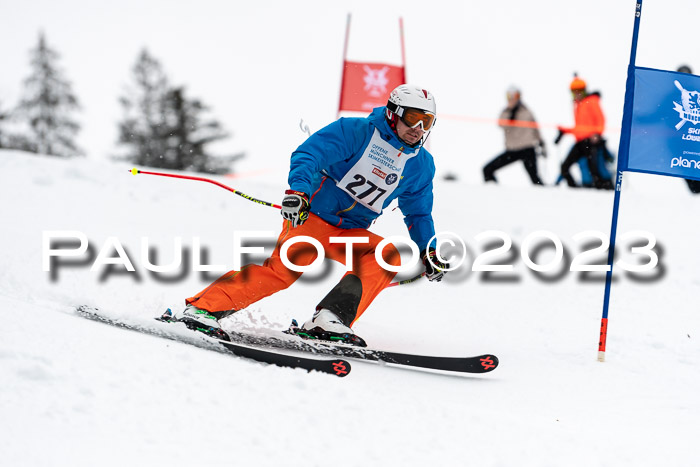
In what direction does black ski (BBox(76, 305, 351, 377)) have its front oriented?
to the viewer's right

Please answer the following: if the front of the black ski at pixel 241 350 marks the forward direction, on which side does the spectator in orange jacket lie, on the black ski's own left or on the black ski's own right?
on the black ski's own left

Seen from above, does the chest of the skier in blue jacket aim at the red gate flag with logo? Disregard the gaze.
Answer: no

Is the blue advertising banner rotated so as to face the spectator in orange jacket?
no

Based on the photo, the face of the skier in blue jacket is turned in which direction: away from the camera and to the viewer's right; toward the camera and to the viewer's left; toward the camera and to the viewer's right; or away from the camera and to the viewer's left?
toward the camera and to the viewer's right

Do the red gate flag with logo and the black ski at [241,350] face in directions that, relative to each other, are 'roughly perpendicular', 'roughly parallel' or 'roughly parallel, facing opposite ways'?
roughly perpendicular

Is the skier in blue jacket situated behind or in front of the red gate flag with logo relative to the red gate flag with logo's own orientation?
in front

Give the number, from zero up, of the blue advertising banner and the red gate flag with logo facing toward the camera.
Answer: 2

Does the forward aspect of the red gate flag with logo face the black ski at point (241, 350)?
yes

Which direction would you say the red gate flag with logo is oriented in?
toward the camera

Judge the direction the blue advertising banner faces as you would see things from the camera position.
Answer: facing the viewer

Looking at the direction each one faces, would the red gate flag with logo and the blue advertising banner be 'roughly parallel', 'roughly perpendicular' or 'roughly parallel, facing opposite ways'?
roughly parallel

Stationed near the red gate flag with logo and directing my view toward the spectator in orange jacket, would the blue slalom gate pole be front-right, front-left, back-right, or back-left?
front-right

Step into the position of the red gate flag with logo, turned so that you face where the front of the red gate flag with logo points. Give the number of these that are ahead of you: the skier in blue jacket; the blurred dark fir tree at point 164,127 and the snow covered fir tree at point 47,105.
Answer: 1
